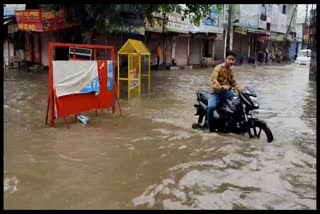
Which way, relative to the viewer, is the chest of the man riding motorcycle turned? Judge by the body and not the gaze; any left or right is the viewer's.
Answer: facing the viewer and to the right of the viewer

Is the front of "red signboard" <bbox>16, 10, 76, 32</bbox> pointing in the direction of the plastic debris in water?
yes

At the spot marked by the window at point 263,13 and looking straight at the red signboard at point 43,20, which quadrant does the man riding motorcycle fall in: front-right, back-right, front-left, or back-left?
front-left

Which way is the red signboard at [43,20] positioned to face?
toward the camera

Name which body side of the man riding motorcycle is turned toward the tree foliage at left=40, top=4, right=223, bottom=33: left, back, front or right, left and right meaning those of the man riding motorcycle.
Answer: back

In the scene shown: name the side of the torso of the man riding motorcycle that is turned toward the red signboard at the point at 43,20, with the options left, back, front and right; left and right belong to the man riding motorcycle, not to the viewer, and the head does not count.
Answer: back

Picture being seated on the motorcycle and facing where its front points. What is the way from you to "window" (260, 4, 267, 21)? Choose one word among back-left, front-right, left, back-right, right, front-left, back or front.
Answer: back-left

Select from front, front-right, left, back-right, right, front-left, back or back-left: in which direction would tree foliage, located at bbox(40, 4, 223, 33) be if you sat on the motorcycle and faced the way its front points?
back

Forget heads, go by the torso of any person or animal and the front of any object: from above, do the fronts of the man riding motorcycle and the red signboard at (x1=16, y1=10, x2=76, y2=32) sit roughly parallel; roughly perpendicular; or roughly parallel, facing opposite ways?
roughly parallel
